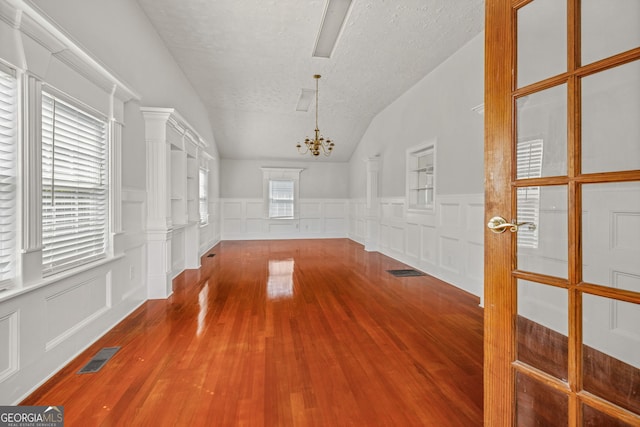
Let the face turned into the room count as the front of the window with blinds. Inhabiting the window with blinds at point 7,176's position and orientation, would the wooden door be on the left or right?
on its right

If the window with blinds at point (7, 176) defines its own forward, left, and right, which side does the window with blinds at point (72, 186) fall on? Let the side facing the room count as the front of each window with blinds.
on its left

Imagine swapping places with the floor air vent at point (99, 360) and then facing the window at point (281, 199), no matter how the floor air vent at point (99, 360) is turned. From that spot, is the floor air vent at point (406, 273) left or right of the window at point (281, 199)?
right

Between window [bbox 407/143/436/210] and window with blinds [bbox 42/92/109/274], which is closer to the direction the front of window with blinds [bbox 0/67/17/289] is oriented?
the window

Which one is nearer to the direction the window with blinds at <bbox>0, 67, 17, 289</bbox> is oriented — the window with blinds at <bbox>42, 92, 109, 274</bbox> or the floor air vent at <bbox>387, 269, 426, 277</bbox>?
the floor air vent

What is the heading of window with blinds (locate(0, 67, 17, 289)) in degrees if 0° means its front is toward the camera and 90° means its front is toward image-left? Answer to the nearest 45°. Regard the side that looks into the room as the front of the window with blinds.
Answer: approximately 270°

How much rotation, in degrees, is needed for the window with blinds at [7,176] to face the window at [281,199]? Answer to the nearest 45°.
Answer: approximately 45° to its left
